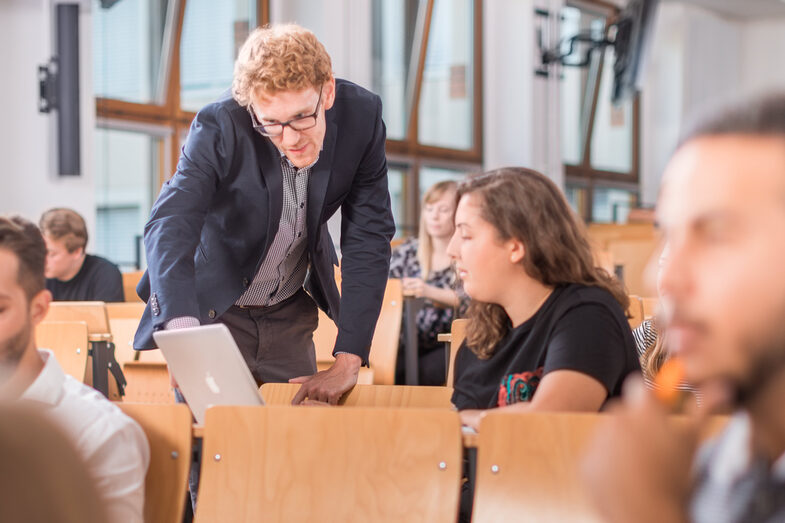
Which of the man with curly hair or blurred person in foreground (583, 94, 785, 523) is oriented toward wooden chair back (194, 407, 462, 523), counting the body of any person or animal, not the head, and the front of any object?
the man with curly hair

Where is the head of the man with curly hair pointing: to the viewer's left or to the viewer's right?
to the viewer's left

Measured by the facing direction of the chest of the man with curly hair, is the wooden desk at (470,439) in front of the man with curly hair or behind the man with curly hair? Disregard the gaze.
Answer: in front

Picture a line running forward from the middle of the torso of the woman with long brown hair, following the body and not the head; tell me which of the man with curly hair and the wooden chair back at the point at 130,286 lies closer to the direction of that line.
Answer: the man with curly hair

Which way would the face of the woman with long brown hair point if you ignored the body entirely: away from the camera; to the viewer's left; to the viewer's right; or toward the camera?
to the viewer's left

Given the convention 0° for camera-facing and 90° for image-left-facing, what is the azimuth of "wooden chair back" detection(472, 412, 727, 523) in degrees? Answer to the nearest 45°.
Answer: approximately 0°
